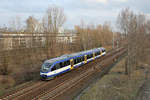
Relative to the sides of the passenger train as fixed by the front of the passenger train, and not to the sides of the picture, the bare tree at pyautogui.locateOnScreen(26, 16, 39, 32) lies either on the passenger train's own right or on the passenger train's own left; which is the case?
on the passenger train's own right

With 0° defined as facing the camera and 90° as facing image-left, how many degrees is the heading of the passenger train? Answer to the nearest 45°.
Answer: approximately 45°
